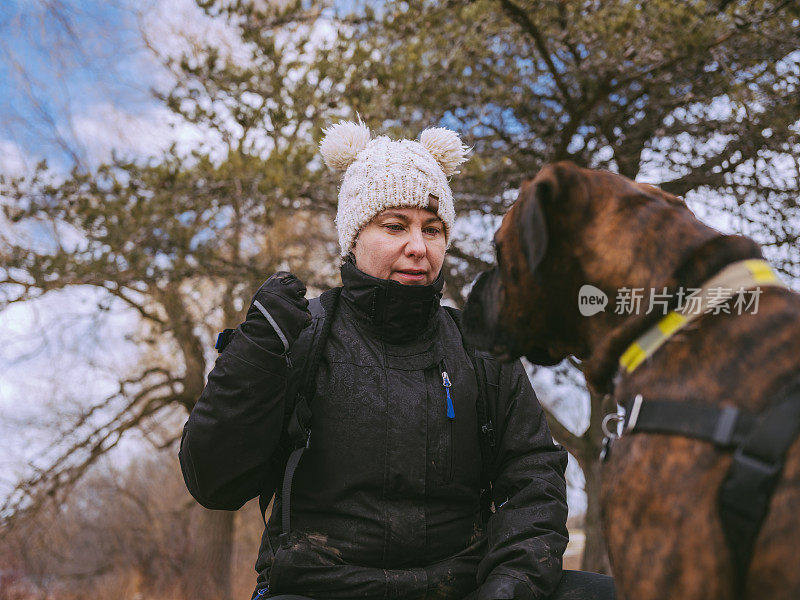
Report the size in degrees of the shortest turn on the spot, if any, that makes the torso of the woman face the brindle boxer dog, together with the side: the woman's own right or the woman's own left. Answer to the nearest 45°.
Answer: approximately 45° to the woman's own left

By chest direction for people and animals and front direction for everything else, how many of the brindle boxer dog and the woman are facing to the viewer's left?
1

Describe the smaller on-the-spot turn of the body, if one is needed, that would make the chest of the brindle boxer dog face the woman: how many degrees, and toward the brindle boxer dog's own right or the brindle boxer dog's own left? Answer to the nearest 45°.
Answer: approximately 45° to the brindle boxer dog's own right

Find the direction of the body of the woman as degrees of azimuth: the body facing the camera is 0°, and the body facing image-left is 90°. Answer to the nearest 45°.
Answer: approximately 0°

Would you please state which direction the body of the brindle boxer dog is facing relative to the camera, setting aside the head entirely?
to the viewer's left
